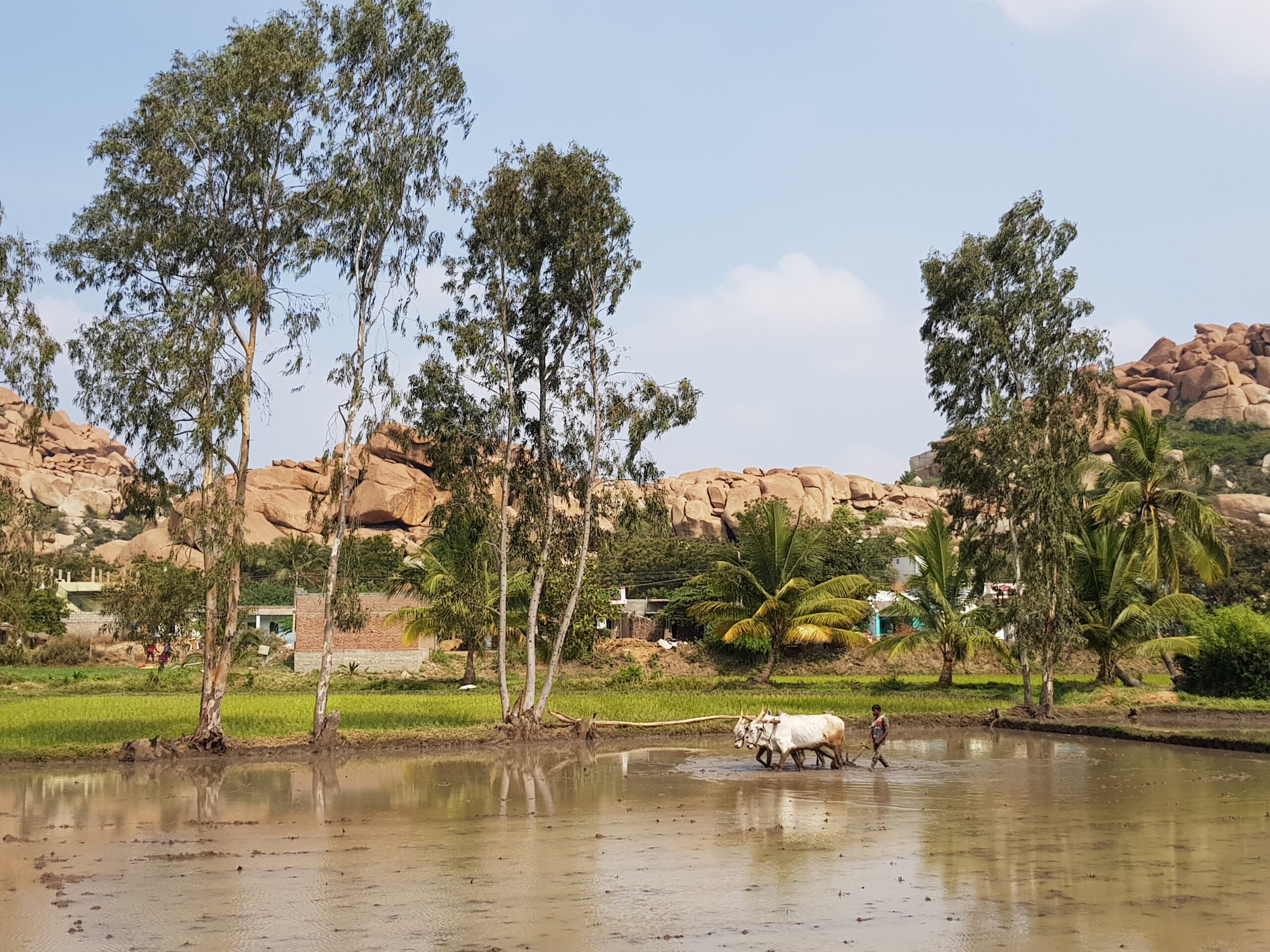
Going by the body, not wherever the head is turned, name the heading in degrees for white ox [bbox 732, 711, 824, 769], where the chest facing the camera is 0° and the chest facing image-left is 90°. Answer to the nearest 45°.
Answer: approximately 90°

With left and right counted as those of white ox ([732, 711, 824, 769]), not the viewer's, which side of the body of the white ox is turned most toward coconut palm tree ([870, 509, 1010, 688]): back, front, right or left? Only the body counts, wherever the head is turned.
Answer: right

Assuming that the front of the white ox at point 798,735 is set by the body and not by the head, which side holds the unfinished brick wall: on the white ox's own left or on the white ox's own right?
on the white ox's own right

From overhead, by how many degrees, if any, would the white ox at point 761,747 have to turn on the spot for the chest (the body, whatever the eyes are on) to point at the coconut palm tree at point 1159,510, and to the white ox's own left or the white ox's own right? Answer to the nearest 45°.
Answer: approximately 135° to the white ox's own right

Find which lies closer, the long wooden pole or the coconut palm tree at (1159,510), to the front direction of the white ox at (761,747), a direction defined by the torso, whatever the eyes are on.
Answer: the long wooden pole

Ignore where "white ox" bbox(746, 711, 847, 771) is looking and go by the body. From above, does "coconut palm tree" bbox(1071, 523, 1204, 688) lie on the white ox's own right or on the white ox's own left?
on the white ox's own right

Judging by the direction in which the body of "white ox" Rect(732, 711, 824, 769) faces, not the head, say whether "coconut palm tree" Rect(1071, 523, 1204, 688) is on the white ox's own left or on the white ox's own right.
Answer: on the white ox's own right

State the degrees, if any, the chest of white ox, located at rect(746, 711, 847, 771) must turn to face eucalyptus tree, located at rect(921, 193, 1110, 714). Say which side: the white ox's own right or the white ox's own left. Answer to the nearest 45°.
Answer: approximately 135° to the white ox's own right

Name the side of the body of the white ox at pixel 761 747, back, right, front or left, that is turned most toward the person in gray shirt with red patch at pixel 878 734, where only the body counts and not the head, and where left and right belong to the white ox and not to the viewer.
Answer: back

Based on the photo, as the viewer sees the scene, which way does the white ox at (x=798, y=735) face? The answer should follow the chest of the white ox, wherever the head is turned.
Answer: to the viewer's left

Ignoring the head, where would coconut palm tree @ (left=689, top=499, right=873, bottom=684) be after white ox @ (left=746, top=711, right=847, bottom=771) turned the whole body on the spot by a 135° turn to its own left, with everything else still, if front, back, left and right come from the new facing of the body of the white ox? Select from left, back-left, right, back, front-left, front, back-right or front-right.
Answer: back-left

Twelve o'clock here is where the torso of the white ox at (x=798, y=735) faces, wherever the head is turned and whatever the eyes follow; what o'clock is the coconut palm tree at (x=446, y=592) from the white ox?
The coconut palm tree is roughly at 2 o'clock from the white ox.

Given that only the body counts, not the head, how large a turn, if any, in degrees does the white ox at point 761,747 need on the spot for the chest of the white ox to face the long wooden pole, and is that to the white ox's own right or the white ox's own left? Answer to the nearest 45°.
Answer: approximately 45° to the white ox's own right
